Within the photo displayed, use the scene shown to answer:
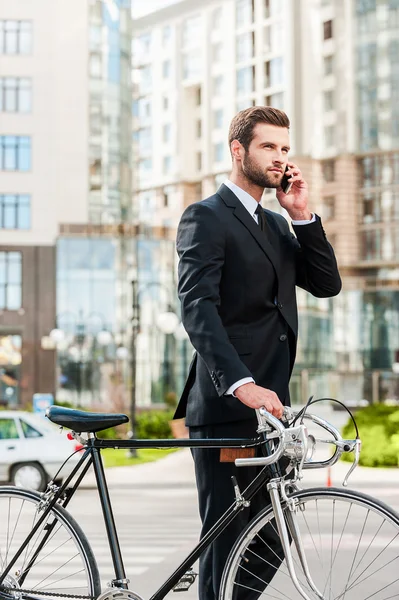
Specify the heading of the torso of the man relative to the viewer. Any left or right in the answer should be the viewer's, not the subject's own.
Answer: facing the viewer and to the right of the viewer

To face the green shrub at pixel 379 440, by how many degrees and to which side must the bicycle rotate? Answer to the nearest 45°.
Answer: approximately 90° to its left

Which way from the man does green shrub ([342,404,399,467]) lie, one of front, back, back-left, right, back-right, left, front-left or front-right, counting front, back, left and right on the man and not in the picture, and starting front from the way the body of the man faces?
back-left

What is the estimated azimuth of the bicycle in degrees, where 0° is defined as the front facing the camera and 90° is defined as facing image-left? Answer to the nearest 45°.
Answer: approximately 270°

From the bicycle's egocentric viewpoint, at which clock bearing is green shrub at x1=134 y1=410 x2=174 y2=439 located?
The green shrub is roughly at 9 o'clock from the bicycle.

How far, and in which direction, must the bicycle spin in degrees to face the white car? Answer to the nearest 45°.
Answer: approximately 90° to its left
